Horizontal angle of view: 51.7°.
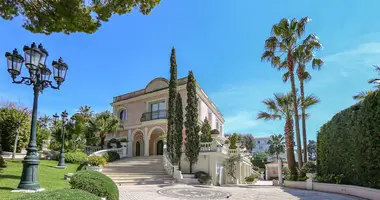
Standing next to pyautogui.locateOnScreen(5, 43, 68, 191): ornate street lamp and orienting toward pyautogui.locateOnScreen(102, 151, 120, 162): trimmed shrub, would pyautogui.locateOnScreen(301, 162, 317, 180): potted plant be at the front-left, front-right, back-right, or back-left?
front-right

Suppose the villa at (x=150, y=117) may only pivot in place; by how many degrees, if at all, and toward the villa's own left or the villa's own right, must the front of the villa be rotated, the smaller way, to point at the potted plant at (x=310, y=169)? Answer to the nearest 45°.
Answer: approximately 90° to the villa's own left

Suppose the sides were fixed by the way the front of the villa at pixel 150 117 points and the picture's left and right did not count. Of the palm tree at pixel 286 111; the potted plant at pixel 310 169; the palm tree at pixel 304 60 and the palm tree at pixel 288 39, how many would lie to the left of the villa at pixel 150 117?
4

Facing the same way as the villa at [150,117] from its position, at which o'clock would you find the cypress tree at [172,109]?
The cypress tree is roughly at 10 o'clock from the villa.

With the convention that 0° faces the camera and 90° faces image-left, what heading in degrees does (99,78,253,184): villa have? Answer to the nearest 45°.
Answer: approximately 45°

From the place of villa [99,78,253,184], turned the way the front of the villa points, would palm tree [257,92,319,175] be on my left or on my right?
on my left

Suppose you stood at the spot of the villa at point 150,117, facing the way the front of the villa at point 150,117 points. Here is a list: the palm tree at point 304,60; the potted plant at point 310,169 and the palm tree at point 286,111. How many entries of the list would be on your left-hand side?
3

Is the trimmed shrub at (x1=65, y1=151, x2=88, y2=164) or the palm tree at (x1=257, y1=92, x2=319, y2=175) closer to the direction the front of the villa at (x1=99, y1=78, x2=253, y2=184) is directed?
the trimmed shrub

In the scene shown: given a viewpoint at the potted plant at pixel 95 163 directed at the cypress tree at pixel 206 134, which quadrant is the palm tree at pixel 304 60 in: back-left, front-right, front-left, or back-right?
front-right

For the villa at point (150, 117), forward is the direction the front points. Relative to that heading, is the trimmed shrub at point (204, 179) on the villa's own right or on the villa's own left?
on the villa's own left

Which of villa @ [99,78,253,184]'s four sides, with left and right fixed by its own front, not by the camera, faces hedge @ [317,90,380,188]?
left

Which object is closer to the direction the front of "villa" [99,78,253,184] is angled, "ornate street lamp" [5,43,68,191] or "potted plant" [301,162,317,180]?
the ornate street lamp

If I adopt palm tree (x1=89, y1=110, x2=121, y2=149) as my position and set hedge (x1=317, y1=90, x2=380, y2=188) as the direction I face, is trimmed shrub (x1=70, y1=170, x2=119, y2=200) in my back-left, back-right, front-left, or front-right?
front-right
